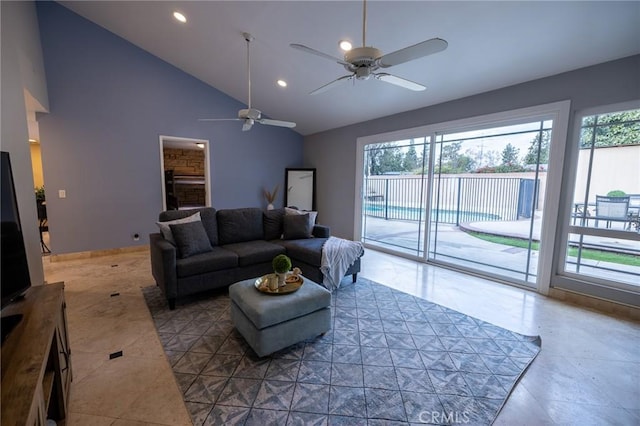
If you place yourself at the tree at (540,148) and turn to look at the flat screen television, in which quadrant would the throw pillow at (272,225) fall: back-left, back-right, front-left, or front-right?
front-right

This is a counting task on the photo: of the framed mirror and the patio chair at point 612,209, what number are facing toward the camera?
1

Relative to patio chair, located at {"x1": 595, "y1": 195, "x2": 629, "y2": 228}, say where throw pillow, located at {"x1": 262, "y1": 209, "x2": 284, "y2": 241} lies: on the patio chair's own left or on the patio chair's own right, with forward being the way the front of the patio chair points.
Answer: on the patio chair's own left

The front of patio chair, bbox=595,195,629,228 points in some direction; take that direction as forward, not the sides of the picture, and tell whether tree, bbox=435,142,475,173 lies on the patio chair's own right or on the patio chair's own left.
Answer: on the patio chair's own left

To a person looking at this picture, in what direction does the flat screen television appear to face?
facing the viewer and to the right of the viewer

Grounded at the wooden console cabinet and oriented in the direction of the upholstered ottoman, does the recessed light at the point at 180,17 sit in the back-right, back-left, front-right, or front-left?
front-left

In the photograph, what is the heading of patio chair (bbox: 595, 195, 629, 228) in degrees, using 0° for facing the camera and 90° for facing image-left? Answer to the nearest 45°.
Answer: approximately 180°

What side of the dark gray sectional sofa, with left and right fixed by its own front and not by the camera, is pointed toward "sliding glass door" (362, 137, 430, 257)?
left

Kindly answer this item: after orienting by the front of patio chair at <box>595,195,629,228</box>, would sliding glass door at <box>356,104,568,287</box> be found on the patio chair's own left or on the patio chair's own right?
on the patio chair's own left

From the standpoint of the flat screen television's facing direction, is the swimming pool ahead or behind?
ahead

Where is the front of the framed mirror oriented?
toward the camera

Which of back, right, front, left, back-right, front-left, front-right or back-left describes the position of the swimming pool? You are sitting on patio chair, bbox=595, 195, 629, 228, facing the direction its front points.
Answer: left

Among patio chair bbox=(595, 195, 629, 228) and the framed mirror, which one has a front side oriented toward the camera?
the framed mirror
